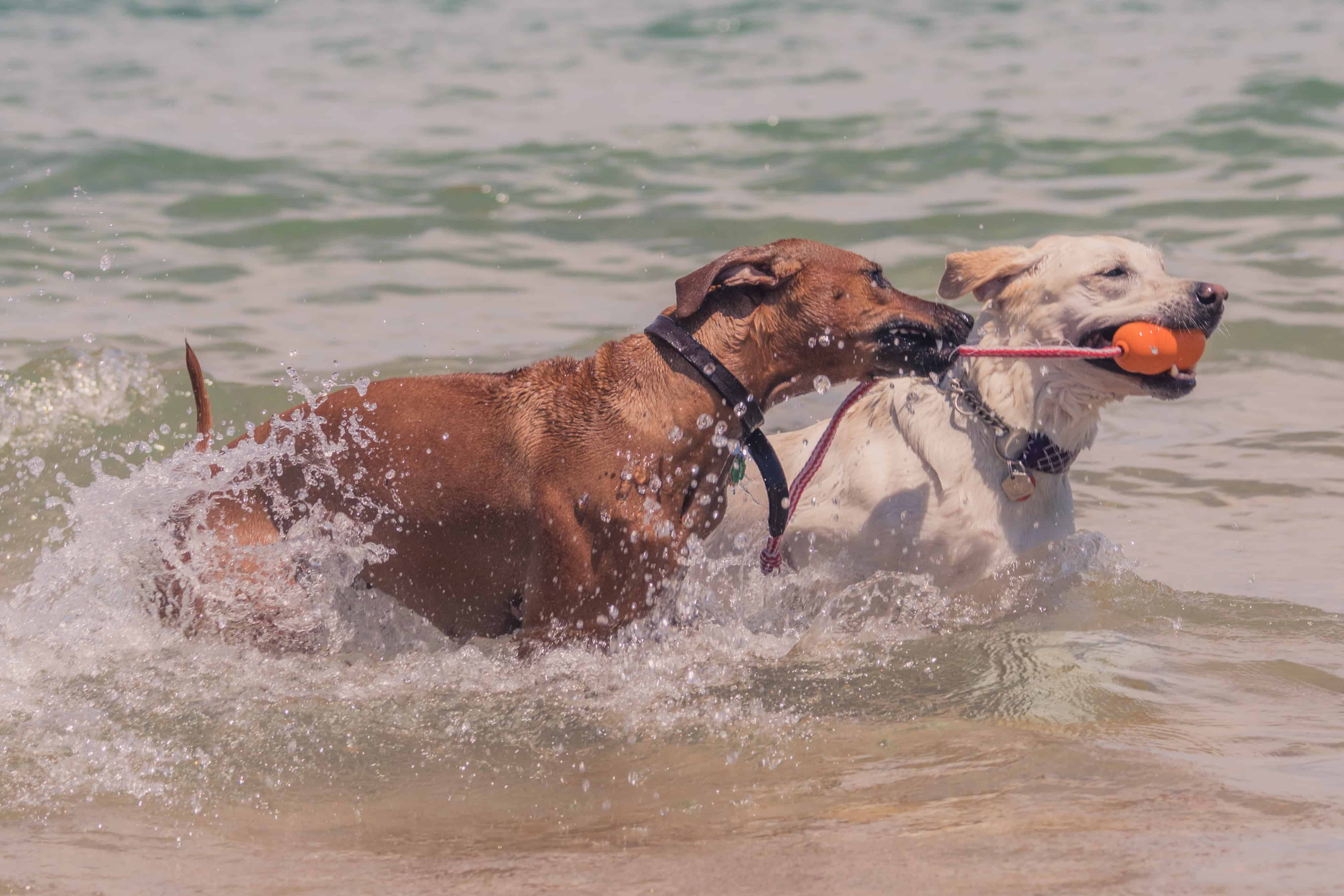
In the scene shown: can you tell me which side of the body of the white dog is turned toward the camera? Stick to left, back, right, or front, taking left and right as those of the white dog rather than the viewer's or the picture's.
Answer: right

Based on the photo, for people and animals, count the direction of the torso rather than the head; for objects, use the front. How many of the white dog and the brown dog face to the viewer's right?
2

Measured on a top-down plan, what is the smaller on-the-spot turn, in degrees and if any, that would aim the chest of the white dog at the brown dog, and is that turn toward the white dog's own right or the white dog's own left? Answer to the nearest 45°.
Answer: approximately 135° to the white dog's own right

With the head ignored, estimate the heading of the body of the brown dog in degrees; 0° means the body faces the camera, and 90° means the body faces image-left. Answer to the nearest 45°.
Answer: approximately 270°
